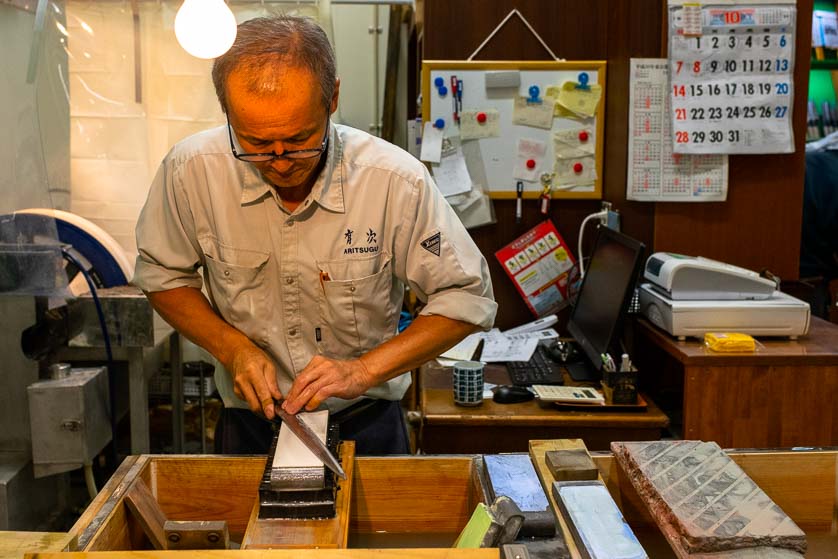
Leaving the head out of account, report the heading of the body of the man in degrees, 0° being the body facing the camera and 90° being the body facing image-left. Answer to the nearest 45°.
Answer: approximately 0°

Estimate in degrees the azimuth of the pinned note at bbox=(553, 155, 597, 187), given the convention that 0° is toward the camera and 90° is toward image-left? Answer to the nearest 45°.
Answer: approximately 0°
